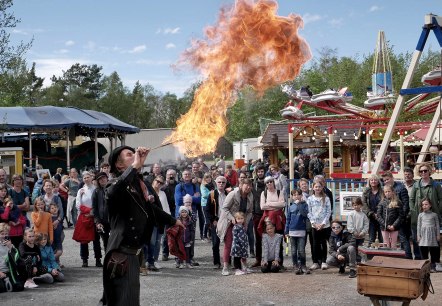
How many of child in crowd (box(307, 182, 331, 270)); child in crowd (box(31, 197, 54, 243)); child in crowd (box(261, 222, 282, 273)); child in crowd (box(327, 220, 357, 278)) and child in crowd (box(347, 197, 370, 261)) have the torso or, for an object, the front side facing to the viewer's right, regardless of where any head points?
0

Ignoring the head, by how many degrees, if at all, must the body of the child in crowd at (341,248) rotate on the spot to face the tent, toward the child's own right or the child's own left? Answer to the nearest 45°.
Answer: approximately 90° to the child's own right

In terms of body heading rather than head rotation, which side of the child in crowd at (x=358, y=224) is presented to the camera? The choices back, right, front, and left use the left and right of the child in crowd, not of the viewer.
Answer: front

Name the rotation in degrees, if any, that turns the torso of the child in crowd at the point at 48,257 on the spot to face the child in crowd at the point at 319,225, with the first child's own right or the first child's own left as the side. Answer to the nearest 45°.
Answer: approximately 45° to the first child's own left

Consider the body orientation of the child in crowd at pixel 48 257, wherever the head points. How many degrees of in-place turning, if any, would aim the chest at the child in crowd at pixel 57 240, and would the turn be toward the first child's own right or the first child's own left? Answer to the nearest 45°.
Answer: approximately 135° to the first child's own left

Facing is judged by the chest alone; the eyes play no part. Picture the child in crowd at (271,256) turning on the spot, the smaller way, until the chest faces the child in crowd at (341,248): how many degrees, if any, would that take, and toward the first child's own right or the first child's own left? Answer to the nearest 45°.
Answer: approximately 90° to the first child's own left

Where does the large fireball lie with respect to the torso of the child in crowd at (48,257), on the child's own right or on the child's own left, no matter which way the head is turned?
on the child's own left

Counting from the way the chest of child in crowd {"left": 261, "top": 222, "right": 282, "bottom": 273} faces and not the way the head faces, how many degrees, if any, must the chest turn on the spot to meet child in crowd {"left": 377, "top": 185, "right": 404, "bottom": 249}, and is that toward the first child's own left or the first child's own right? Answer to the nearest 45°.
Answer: approximately 90° to the first child's own left

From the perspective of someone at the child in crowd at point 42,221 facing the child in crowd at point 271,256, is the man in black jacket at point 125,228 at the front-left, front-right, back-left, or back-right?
front-right

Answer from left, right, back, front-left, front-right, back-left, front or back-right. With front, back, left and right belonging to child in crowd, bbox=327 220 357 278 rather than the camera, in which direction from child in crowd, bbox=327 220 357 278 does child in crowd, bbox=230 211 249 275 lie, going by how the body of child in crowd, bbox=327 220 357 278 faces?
front-right

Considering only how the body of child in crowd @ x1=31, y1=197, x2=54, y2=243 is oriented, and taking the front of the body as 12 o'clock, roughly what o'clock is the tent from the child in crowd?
The tent is roughly at 6 o'clock from the child in crowd.

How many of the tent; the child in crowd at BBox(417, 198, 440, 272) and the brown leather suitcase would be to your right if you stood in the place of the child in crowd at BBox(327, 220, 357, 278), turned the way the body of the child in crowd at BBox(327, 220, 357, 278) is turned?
1

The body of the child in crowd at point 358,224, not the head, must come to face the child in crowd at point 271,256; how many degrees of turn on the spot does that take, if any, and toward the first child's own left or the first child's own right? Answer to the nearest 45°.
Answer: approximately 90° to the first child's own right

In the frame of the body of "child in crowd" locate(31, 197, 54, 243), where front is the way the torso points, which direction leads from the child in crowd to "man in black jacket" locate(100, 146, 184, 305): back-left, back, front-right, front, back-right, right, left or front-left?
front

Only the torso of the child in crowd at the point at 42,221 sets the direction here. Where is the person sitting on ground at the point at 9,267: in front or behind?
in front

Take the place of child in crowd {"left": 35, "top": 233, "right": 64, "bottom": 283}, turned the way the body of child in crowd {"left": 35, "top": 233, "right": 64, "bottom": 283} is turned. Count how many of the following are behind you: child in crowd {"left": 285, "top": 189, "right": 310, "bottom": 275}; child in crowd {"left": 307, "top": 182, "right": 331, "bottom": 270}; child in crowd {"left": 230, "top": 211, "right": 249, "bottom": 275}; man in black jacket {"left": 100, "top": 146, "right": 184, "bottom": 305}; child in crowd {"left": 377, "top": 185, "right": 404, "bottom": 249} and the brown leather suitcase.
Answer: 0

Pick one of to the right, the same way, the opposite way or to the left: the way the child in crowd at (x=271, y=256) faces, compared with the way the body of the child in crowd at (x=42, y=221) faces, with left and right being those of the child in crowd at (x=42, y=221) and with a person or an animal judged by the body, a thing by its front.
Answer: the same way

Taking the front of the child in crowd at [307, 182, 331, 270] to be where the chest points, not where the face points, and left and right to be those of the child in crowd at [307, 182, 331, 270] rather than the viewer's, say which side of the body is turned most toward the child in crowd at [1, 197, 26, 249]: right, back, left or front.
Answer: right

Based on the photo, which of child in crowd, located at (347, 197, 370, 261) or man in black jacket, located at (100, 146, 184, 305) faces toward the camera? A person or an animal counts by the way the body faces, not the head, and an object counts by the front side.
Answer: the child in crowd
